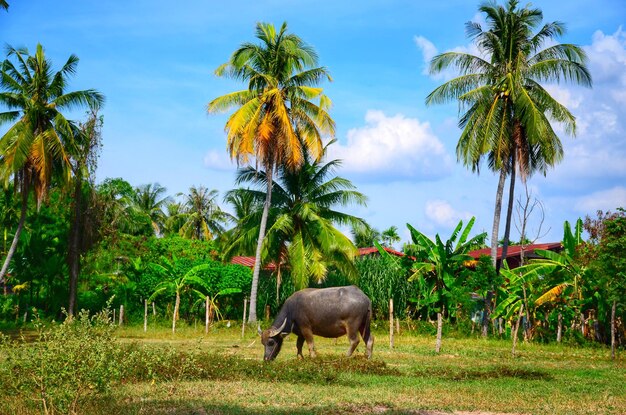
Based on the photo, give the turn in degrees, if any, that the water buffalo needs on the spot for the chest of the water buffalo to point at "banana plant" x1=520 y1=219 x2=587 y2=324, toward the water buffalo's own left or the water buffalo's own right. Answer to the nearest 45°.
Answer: approximately 135° to the water buffalo's own right

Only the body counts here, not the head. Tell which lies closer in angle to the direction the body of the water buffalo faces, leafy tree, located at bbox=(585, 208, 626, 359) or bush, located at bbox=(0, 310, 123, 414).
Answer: the bush

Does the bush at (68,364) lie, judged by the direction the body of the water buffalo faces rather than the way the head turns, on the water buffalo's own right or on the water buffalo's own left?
on the water buffalo's own left

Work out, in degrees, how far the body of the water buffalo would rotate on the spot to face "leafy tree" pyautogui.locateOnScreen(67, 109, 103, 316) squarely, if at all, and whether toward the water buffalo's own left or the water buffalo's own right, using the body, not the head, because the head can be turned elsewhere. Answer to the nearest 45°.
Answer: approximately 45° to the water buffalo's own right

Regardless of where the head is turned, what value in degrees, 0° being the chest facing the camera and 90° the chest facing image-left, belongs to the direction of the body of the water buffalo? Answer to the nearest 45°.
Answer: approximately 90°

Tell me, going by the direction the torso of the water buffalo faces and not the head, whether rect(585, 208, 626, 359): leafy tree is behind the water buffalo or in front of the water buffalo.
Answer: behind
